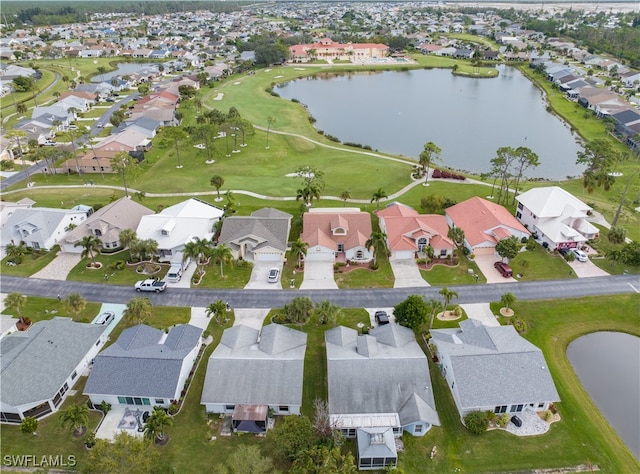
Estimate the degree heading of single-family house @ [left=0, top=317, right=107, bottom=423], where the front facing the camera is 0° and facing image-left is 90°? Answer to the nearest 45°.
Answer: approximately 225°

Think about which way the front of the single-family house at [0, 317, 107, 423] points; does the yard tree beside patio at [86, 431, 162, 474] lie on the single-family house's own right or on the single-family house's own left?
on the single-family house's own right

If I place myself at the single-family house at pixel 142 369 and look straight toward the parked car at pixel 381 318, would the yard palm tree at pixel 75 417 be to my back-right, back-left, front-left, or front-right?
back-right

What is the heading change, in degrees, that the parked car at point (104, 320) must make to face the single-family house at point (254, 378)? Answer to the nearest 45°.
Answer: approximately 90° to its left

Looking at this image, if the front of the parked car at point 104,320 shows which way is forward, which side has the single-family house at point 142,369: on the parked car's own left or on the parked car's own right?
on the parked car's own left

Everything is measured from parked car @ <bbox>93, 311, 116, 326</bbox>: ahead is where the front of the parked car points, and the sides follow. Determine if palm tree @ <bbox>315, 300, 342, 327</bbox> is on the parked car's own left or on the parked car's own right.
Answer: on the parked car's own left

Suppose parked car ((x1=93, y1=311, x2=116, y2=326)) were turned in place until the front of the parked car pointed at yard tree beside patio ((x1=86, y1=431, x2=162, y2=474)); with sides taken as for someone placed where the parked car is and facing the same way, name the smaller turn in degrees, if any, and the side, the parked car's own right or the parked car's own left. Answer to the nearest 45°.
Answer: approximately 45° to the parked car's own left

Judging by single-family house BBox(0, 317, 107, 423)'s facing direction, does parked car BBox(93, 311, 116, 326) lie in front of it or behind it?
in front

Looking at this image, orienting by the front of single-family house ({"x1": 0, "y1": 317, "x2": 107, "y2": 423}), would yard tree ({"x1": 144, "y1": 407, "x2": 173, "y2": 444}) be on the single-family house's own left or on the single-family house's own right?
on the single-family house's own right

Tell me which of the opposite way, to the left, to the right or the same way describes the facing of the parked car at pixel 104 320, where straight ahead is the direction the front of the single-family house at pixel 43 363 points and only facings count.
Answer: the opposite way

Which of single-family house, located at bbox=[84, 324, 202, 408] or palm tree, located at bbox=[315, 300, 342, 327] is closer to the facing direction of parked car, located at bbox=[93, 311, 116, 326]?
the single-family house

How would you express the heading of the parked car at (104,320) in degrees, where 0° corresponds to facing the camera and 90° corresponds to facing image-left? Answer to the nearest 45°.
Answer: approximately 45°

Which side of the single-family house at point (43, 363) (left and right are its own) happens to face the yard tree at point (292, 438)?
right

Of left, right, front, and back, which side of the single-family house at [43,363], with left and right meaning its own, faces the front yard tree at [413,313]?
right

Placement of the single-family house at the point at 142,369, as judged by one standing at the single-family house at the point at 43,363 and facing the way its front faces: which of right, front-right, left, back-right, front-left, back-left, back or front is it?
right

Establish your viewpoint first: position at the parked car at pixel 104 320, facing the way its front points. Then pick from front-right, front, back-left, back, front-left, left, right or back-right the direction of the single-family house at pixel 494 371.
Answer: left
